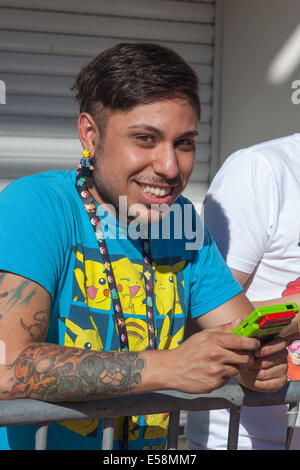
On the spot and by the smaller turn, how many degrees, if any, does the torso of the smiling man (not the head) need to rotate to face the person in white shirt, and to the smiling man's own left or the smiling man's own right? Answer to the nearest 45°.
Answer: approximately 90° to the smiling man's own left

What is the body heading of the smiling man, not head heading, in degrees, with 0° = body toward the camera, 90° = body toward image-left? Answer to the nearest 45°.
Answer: approximately 315°
